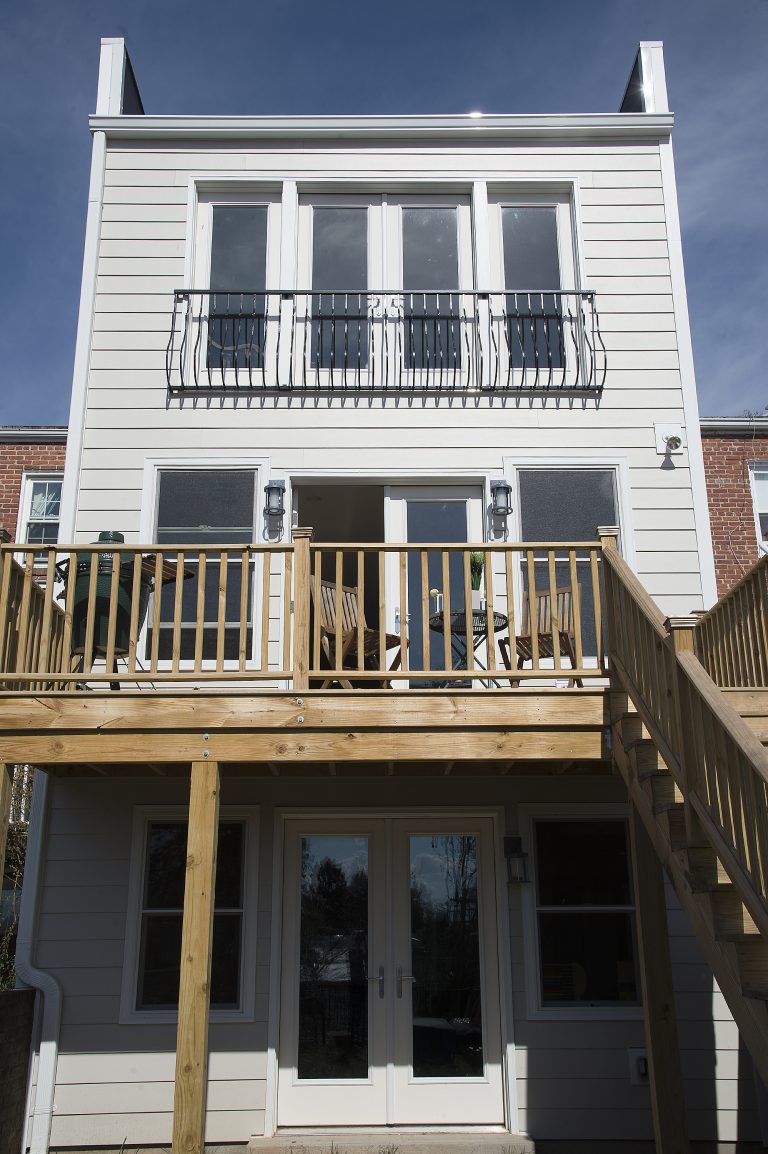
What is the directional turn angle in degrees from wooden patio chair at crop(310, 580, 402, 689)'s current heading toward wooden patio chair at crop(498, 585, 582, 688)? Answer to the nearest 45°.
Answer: approximately 45° to its left

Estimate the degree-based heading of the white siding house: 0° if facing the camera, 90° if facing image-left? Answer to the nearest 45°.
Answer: approximately 0°

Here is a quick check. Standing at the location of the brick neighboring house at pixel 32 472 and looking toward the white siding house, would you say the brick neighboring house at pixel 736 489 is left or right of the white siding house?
left

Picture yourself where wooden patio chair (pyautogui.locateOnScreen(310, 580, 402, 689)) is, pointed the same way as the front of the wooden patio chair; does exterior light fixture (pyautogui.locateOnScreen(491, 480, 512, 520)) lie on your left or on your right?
on your left

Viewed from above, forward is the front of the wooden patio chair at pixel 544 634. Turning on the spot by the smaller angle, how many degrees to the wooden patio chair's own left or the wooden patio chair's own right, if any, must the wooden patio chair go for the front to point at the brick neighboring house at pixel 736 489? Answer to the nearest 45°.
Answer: approximately 180°

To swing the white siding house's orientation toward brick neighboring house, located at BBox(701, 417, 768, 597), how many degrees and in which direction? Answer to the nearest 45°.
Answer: approximately 135° to its left

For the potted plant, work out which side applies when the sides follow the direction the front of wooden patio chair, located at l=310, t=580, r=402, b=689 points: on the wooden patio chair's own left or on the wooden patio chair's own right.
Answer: on the wooden patio chair's own left

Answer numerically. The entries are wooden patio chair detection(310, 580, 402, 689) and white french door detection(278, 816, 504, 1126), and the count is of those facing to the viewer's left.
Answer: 0

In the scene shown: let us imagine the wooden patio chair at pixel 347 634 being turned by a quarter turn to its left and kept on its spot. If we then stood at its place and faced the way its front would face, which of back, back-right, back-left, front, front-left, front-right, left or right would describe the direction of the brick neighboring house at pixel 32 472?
left
